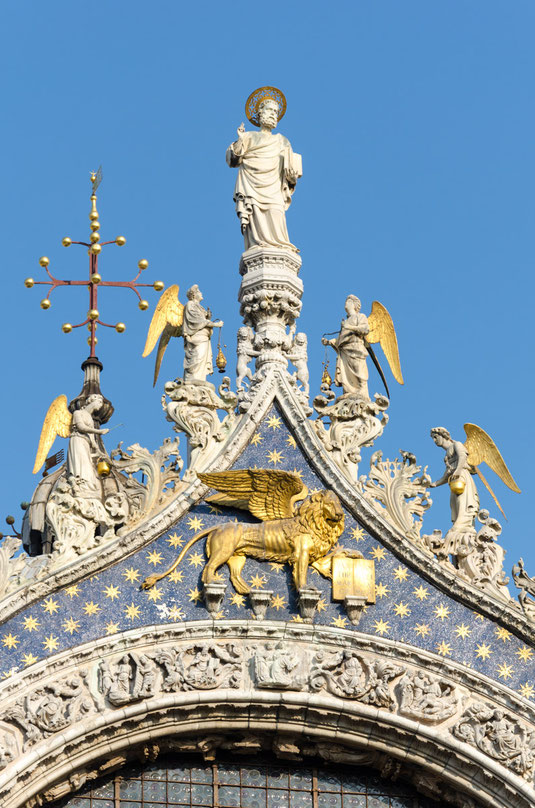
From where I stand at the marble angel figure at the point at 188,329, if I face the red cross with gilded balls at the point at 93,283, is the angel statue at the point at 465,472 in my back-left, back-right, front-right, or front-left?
back-right

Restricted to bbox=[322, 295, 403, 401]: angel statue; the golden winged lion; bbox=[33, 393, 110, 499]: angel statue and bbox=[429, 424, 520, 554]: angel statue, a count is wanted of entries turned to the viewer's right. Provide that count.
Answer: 2

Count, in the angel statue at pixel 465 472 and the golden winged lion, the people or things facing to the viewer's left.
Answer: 1

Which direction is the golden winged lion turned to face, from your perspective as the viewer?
facing to the right of the viewer

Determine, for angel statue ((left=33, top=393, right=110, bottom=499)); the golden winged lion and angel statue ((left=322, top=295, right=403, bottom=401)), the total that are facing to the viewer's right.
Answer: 2

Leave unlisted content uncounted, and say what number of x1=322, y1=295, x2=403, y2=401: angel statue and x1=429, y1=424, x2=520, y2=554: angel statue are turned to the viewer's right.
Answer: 0

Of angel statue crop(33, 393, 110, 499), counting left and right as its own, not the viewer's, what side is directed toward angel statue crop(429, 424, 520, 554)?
front

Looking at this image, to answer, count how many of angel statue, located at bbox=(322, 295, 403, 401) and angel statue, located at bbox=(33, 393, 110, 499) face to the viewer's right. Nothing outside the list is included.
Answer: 1

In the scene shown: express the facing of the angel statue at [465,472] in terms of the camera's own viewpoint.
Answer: facing to the left of the viewer

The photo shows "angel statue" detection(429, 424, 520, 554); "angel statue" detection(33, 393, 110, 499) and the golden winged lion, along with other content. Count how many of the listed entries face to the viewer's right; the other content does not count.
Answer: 2

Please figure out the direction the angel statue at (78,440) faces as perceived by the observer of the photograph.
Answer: facing to the right of the viewer

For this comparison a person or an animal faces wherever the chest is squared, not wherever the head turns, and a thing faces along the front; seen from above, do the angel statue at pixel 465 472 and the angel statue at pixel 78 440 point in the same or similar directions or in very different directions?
very different directions
